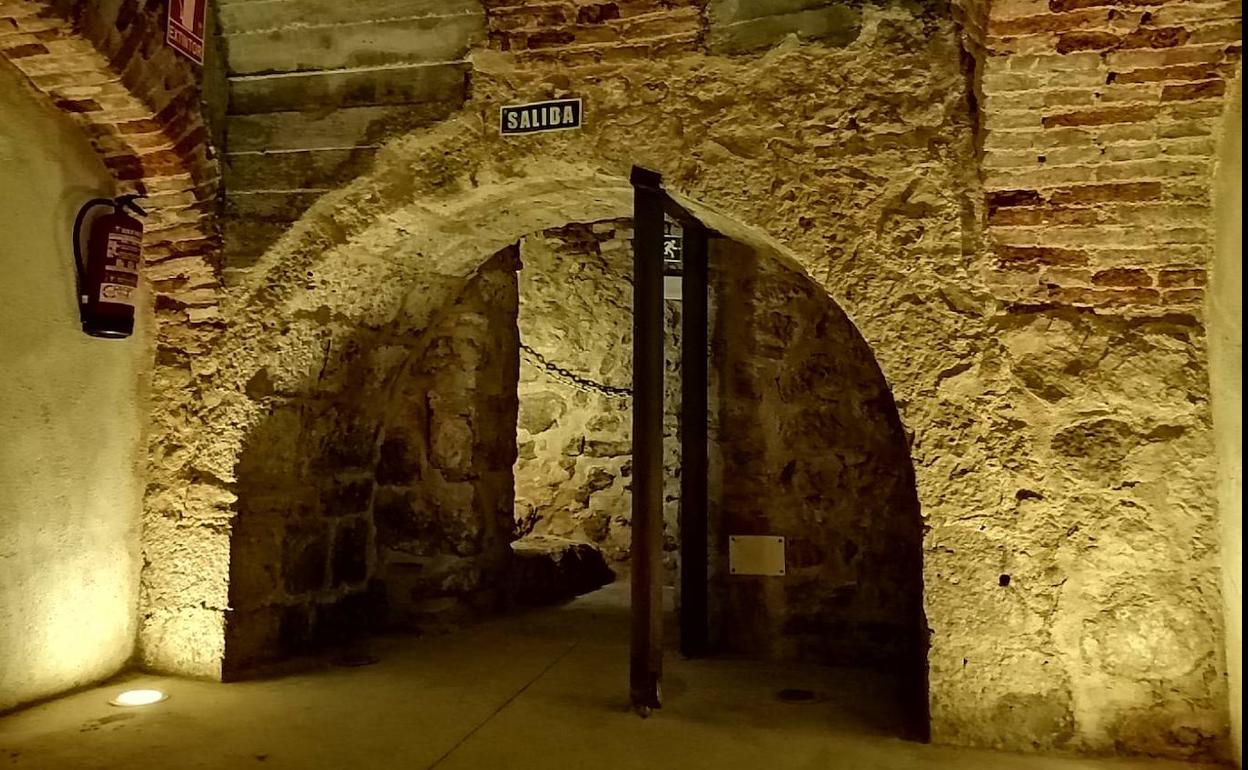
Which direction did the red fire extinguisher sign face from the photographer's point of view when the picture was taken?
facing the viewer and to the right of the viewer

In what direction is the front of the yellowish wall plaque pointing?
toward the camera

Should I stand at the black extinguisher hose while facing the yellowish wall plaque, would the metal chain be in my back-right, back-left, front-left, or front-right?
front-left

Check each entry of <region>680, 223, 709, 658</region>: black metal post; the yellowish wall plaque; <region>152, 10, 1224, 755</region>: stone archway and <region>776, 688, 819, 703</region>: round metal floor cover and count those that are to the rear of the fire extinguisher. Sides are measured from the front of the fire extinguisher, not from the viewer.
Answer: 0

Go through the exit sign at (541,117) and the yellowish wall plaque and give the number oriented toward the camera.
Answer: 2

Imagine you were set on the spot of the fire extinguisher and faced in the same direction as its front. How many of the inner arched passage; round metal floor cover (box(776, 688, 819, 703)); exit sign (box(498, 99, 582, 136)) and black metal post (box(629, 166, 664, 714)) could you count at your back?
0

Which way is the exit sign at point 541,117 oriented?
toward the camera

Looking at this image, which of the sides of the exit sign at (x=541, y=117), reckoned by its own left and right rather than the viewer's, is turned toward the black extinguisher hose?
right

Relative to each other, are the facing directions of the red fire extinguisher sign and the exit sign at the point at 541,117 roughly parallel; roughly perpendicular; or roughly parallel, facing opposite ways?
roughly perpendicular

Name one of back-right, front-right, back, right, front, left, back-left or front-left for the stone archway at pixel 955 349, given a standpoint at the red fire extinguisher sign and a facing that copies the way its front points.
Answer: front

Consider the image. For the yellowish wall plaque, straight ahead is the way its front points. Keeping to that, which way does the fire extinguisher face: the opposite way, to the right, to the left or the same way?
to the left
